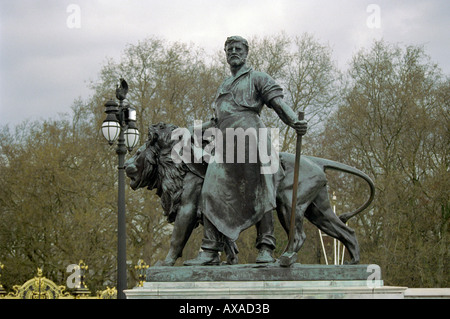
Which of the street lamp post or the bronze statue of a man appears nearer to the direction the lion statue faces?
the street lamp post

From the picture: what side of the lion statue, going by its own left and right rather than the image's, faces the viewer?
left

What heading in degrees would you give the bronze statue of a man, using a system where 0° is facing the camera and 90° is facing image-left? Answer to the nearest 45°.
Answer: approximately 45°

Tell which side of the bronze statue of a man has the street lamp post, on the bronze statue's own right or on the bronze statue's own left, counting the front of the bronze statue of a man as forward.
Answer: on the bronze statue's own right
